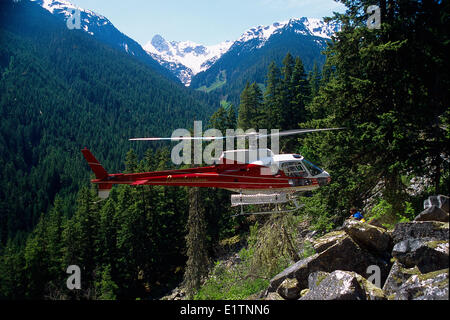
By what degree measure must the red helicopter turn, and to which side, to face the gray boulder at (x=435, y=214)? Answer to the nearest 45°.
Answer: approximately 45° to its right

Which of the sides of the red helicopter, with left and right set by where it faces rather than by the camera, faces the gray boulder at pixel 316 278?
right

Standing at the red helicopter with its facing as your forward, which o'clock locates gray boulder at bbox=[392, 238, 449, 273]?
The gray boulder is roughly at 2 o'clock from the red helicopter.

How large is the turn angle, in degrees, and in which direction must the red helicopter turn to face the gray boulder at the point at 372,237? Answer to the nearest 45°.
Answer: approximately 45° to its right

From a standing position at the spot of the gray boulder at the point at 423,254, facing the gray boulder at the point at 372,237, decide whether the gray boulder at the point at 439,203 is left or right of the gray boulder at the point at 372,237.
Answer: right

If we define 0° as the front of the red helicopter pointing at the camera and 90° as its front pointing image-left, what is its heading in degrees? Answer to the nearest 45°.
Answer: approximately 270°

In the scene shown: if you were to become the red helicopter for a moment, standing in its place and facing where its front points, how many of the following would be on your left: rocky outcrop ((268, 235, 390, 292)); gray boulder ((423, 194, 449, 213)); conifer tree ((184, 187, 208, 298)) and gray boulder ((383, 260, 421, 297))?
1

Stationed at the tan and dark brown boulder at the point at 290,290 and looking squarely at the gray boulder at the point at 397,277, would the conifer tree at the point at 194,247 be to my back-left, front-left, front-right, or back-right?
back-left

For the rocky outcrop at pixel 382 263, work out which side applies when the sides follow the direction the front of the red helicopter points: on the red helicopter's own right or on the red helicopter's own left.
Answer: on the red helicopter's own right

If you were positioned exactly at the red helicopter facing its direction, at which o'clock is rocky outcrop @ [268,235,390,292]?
The rocky outcrop is roughly at 2 o'clock from the red helicopter.

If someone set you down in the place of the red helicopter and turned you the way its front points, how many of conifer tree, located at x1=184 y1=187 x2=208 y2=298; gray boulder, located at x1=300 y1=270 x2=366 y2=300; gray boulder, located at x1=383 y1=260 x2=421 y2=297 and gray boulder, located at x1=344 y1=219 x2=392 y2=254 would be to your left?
1

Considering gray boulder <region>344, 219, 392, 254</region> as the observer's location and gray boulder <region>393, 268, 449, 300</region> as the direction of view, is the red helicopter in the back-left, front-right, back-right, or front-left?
back-right
